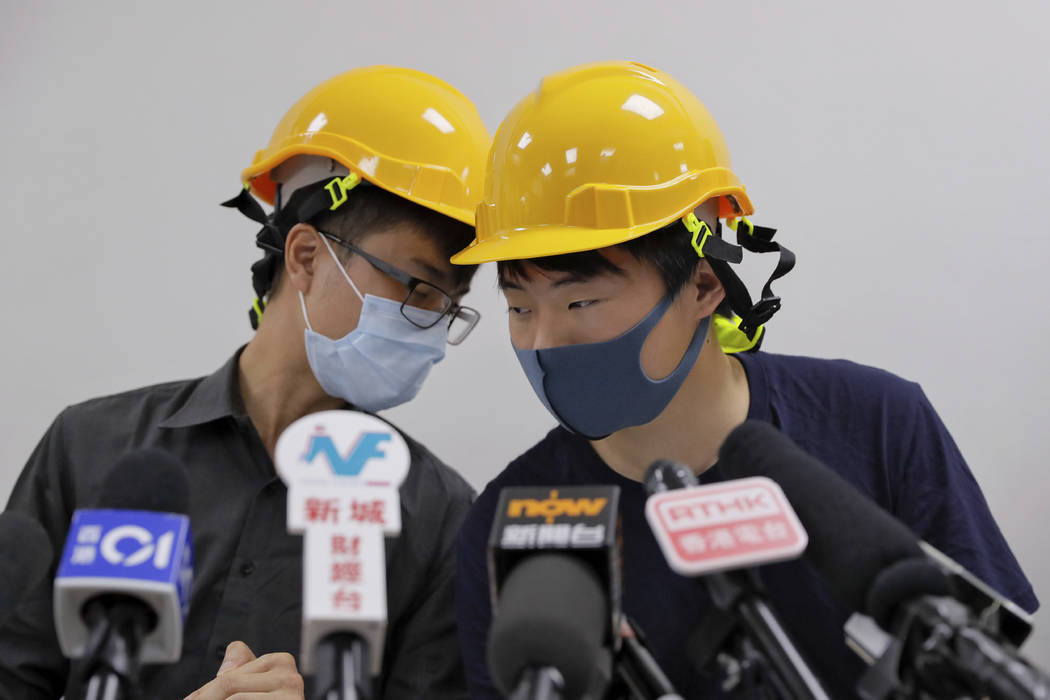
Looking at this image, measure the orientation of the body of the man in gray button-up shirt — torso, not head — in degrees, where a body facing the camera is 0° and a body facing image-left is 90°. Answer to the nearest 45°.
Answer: approximately 315°

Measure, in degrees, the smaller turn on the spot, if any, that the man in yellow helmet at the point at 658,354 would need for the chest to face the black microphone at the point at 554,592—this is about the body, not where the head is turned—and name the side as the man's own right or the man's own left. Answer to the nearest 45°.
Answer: approximately 45° to the man's own left

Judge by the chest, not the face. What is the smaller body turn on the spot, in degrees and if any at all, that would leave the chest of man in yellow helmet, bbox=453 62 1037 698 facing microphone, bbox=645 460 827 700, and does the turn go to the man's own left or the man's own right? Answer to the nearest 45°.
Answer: approximately 45° to the man's own left

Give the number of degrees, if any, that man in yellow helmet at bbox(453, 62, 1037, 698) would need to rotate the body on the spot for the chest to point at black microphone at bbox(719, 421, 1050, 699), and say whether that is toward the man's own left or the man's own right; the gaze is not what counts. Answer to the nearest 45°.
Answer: approximately 45° to the man's own left

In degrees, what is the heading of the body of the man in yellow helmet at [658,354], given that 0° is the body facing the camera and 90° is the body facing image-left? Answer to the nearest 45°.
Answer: approximately 45°

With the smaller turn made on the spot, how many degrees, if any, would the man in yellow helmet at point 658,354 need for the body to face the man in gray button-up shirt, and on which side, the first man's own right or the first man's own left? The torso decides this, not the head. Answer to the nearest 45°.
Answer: approximately 45° to the first man's own right

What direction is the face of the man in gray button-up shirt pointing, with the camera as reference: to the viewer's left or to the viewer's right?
to the viewer's right
